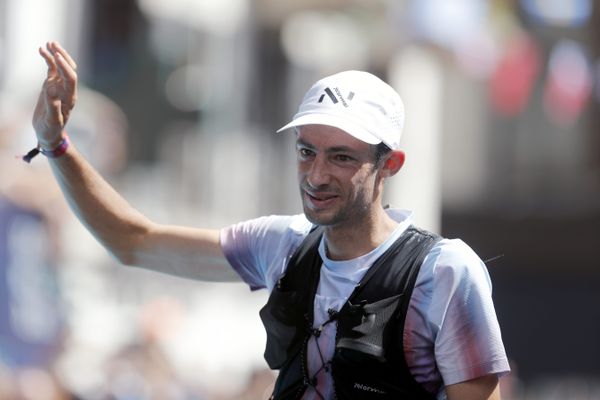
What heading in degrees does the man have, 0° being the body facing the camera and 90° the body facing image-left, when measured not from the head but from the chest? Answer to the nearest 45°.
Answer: approximately 45°
